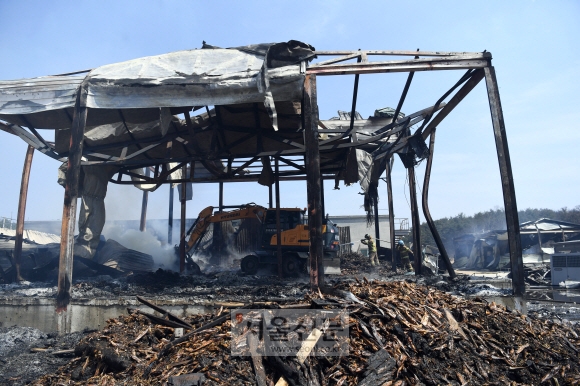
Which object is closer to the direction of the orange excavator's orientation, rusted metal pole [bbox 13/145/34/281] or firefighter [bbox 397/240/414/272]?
the rusted metal pole

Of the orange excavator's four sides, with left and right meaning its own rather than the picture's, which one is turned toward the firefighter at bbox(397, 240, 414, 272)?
back

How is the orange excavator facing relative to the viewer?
to the viewer's left

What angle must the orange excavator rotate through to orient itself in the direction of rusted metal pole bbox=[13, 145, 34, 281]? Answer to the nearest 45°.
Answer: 0° — it already faces it
